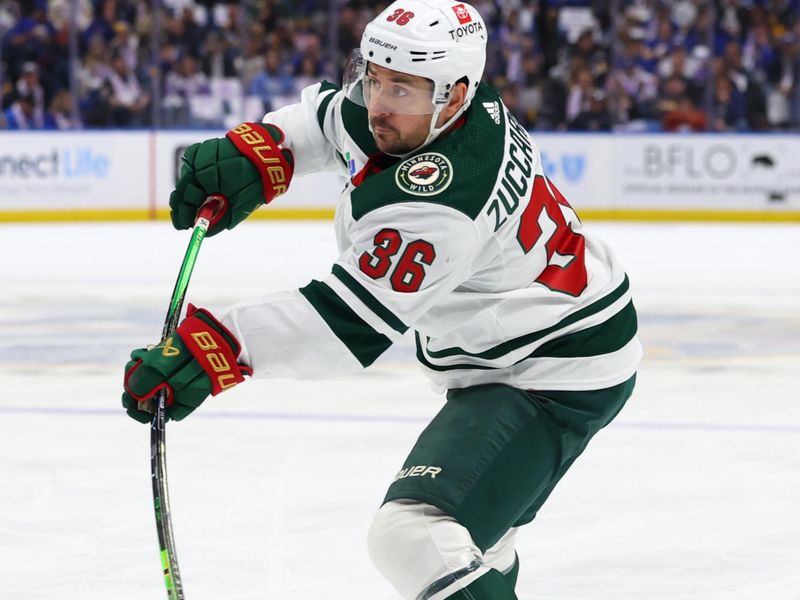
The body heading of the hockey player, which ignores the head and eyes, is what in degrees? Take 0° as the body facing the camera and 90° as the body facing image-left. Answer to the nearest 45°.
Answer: approximately 90°
